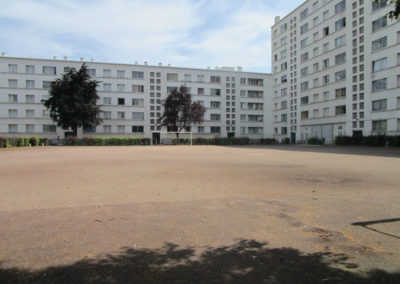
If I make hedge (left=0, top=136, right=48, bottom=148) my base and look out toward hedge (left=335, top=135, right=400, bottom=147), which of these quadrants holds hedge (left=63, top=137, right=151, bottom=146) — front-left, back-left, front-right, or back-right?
front-left

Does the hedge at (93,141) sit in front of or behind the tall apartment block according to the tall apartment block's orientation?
in front

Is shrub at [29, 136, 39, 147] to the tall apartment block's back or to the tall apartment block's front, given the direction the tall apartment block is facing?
to the front

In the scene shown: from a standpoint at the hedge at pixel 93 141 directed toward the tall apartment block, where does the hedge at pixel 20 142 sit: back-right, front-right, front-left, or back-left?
back-right
